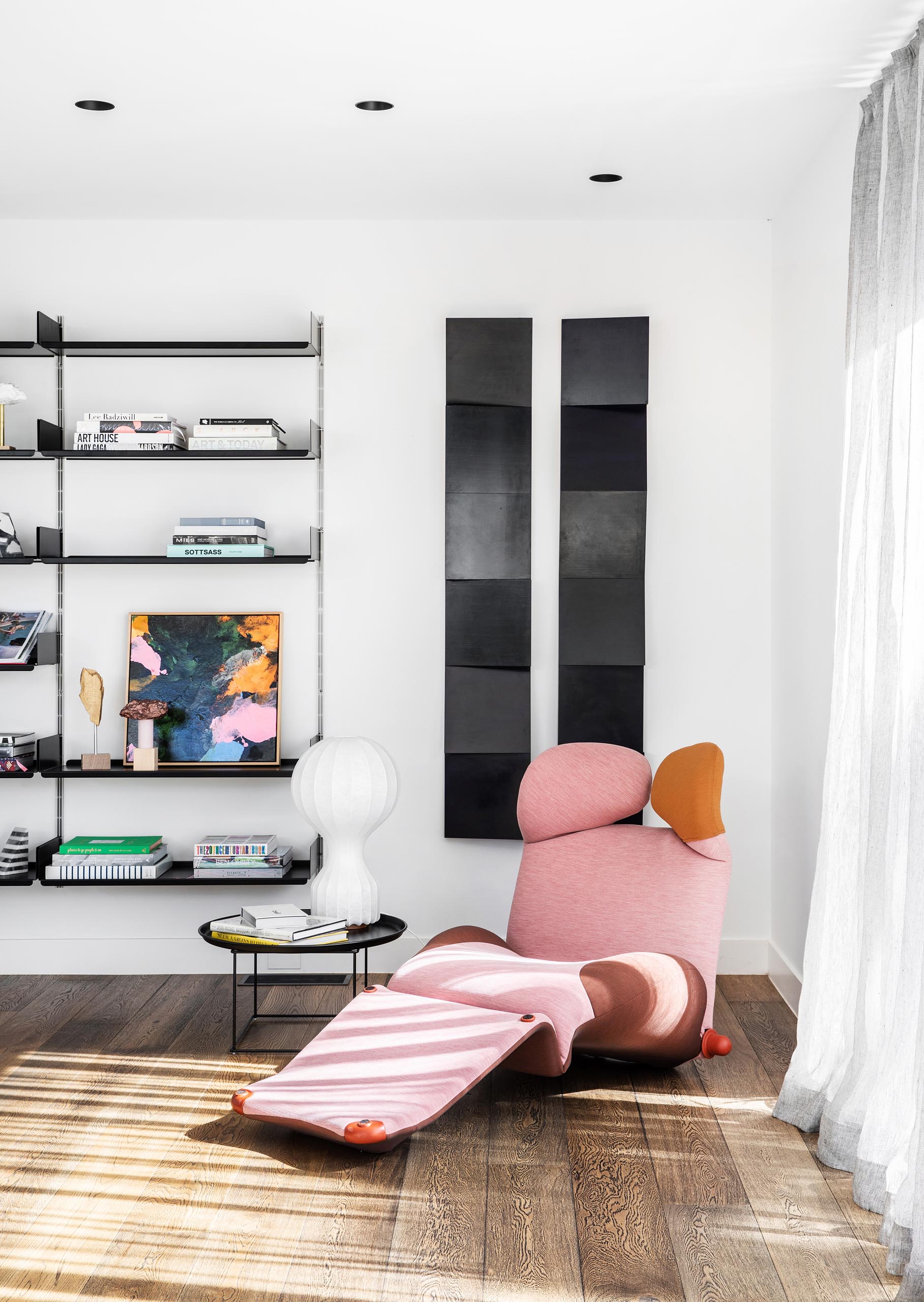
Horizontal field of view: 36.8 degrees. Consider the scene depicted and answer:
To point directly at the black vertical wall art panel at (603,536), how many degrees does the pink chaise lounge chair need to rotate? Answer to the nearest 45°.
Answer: approximately 135° to its right

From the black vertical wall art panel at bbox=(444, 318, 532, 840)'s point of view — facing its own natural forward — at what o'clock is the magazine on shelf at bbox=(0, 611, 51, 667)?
The magazine on shelf is roughly at 3 o'clock from the black vertical wall art panel.

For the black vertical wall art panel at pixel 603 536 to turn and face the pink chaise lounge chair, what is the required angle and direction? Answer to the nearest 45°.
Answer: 0° — it already faces it

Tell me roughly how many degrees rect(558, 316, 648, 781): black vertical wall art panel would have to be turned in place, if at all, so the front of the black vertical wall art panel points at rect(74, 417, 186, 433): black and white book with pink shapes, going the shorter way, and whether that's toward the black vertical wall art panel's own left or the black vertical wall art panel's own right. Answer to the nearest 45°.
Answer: approximately 90° to the black vertical wall art panel's own right

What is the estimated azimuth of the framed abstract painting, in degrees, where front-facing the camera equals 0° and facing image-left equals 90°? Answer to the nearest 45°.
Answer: approximately 0°

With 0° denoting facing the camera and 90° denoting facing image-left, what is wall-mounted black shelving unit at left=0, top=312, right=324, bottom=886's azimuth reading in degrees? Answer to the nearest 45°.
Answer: approximately 0°

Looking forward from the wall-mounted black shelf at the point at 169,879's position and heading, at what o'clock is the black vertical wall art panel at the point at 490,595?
The black vertical wall art panel is roughly at 9 o'clock from the wall-mounted black shelf.
